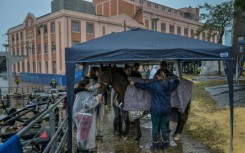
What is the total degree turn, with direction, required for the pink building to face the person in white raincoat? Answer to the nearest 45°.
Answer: approximately 45° to its left

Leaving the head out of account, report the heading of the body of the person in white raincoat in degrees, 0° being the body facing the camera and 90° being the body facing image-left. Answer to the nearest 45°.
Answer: approximately 270°

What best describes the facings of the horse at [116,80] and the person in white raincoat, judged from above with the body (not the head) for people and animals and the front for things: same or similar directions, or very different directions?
very different directions

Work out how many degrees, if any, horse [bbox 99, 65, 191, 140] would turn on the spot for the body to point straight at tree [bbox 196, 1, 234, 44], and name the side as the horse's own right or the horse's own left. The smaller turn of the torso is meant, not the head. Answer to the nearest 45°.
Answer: approximately 90° to the horse's own right

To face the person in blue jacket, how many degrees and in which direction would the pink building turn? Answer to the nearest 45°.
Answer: approximately 45° to its left

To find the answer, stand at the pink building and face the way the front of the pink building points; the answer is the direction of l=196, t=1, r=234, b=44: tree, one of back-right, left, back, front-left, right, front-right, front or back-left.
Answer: left

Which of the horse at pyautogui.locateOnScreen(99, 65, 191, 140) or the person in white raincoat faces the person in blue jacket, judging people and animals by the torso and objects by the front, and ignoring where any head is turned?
the person in white raincoat

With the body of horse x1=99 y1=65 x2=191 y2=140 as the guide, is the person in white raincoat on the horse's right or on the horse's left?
on the horse's left

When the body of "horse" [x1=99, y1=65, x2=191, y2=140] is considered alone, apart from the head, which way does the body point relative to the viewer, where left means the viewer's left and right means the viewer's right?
facing to the left of the viewer
